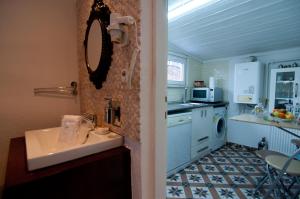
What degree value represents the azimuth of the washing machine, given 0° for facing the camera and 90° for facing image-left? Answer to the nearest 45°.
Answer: approximately 315°

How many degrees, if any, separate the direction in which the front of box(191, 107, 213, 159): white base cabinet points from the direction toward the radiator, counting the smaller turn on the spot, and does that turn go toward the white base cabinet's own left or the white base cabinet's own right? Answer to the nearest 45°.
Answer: approximately 90° to the white base cabinet's own left

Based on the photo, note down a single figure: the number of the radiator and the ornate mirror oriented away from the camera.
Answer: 0

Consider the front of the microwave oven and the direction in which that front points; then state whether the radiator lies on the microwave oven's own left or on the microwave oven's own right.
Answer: on the microwave oven's own left

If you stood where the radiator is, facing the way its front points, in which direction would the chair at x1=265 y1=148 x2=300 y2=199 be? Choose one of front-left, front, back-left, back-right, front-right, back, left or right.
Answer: front-left

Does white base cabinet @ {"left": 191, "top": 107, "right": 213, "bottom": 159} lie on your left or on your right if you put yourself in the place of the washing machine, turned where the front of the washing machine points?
on your right

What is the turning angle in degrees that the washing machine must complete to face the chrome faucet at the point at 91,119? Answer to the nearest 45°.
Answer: approximately 90° to its right

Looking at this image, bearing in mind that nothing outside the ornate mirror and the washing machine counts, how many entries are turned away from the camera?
0

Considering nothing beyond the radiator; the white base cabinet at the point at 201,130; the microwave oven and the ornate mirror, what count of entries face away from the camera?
0

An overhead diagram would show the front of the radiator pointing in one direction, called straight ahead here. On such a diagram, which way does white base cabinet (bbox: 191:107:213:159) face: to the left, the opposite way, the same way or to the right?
to the left

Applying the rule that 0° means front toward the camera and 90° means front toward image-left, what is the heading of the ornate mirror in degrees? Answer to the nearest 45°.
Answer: approximately 45°

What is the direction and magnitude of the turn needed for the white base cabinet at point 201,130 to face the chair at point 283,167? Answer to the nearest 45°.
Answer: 0° — it already faces it

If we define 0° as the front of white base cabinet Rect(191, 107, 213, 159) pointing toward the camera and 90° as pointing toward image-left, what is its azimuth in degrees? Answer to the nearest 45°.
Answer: approximately 315°
